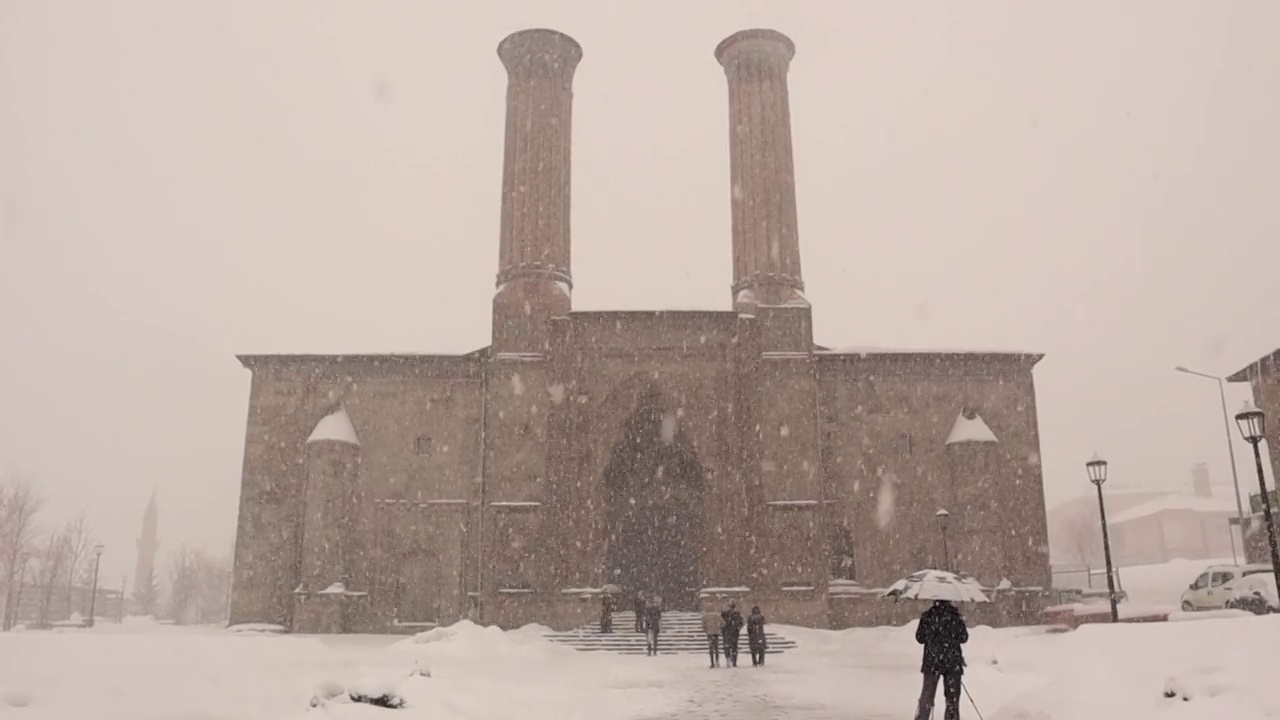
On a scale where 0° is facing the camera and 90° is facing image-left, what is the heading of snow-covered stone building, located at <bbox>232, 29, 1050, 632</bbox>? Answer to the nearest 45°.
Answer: approximately 0°

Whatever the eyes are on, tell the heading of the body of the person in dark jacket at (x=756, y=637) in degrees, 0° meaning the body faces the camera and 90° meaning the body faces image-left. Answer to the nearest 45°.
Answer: approximately 180°

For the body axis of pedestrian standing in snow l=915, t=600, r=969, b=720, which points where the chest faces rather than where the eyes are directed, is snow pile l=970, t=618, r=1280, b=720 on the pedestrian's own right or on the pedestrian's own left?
on the pedestrian's own right

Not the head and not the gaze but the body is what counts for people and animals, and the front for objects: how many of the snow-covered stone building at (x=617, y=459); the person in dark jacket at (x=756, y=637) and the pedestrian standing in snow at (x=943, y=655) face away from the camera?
2

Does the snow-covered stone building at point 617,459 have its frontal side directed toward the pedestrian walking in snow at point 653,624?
yes

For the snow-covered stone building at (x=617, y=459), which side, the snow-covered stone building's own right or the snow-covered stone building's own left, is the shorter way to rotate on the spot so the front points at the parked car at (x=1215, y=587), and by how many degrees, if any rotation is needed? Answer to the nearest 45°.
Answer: approximately 90° to the snow-covered stone building's own left

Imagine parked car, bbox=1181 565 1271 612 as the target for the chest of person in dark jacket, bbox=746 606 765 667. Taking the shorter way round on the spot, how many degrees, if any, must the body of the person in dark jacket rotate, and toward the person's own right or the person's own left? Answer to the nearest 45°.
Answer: approximately 45° to the person's own right

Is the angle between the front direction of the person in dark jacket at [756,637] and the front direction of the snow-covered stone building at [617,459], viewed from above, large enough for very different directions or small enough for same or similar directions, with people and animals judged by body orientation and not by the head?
very different directions

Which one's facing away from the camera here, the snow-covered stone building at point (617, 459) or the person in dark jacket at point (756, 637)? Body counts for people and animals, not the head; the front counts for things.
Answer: the person in dark jacket

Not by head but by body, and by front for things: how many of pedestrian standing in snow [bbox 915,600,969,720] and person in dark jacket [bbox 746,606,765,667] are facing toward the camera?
0

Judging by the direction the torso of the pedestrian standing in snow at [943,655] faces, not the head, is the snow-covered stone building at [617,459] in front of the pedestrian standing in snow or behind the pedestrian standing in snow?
in front

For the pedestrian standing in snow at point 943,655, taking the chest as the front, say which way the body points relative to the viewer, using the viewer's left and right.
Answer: facing away from the viewer

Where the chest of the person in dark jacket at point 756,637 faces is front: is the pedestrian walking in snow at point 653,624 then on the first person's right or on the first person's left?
on the first person's left

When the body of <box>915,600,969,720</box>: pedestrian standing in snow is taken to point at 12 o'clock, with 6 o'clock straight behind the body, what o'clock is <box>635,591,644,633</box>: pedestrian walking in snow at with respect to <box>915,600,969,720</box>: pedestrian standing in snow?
<box>635,591,644,633</box>: pedestrian walking in snow is roughly at 11 o'clock from <box>915,600,969,720</box>: pedestrian standing in snow.

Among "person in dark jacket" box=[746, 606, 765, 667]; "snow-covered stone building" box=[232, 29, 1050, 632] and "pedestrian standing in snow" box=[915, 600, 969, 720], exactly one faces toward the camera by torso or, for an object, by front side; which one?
the snow-covered stone building
